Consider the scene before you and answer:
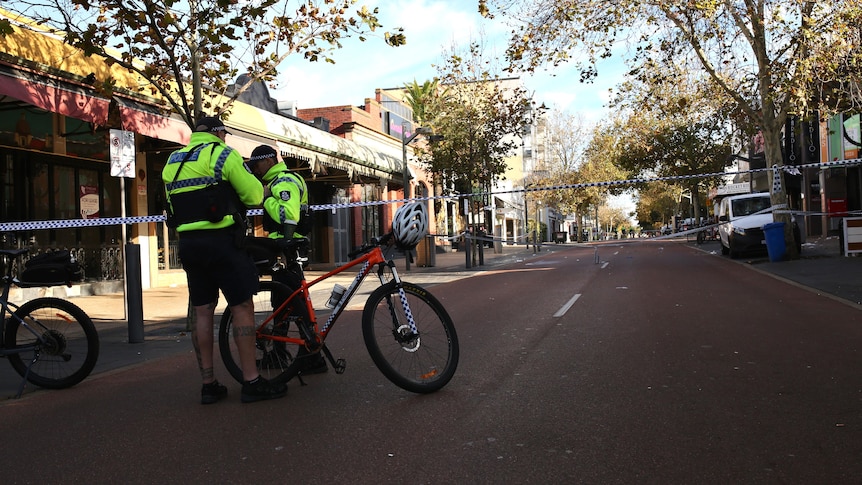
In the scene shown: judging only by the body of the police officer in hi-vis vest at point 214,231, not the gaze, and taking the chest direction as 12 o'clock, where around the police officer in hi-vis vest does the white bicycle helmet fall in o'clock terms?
The white bicycle helmet is roughly at 2 o'clock from the police officer in hi-vis vest.

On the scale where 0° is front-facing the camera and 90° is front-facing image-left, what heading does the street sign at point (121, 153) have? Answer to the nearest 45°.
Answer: approximately 0°

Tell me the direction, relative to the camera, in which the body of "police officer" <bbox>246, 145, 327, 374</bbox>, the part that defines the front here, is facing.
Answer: to the viewer's left

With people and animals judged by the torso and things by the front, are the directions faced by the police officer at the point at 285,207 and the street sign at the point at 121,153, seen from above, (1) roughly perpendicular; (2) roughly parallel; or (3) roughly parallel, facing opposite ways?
roughly perpendicular

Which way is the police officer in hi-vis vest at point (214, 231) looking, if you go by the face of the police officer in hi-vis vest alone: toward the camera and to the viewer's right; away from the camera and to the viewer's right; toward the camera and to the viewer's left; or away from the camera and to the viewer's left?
away from the camera and to the viewer's right

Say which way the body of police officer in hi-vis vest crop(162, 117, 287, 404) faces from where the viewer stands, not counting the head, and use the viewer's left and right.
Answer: facing away from the viewer and to the right of the viewer

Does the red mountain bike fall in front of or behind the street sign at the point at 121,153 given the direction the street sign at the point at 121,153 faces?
in front

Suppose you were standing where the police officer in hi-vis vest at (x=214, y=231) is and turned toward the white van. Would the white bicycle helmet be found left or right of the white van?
right

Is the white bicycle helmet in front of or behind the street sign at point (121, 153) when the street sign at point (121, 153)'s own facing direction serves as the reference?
in front

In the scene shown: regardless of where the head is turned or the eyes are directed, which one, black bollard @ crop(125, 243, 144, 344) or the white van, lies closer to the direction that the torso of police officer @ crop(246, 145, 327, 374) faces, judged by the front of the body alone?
the black bollard

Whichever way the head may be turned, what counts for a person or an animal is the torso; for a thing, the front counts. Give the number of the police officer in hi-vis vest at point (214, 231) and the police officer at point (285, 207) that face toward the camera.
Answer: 0
